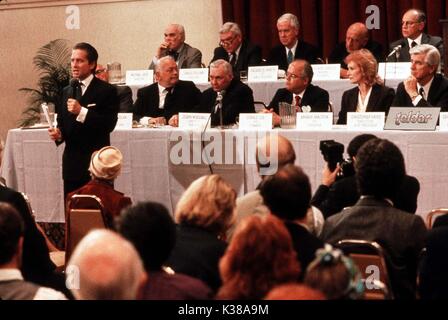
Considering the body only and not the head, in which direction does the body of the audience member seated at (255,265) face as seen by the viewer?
away from the camera

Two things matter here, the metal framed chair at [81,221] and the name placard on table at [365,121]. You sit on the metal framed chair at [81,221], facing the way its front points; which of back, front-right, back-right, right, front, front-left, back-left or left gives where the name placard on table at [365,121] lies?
front-right

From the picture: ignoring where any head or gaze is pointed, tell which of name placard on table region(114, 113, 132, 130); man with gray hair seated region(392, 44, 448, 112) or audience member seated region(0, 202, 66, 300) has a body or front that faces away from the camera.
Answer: the audience member seated

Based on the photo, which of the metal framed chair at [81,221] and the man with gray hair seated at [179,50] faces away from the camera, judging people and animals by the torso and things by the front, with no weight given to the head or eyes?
the metal framed chair

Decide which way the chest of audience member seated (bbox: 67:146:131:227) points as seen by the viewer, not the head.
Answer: away from the camera

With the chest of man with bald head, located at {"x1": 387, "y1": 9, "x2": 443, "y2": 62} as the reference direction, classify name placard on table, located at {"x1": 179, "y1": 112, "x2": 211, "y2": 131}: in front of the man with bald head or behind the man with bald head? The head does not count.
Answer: in front

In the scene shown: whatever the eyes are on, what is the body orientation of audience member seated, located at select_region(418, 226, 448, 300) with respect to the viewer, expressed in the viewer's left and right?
facing away from the viewer

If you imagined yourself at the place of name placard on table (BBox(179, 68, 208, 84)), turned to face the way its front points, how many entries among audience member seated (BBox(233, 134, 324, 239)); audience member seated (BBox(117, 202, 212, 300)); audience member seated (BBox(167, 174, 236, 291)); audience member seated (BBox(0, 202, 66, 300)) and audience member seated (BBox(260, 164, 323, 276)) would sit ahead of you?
5

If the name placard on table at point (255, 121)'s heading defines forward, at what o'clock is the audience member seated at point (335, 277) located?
The audience member seated is roughly at 12 o'clock from the name placard on table.

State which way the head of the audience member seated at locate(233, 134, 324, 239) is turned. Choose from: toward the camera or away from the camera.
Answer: away from the camera

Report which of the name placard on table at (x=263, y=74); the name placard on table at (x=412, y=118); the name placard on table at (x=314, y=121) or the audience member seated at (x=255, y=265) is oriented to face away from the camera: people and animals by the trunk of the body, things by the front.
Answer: the audience member seated

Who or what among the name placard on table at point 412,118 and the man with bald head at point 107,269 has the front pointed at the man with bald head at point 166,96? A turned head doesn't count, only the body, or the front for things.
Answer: the man with bald head at point 107,269

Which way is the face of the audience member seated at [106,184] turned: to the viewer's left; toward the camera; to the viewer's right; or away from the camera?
away from the camera

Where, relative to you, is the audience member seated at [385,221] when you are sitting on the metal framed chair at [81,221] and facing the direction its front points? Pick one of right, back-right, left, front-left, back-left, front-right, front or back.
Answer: back-right

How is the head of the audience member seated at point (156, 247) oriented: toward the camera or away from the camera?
away from the camera

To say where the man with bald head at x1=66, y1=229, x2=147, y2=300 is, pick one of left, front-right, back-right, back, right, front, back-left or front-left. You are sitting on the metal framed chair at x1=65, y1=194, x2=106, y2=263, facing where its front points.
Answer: back
